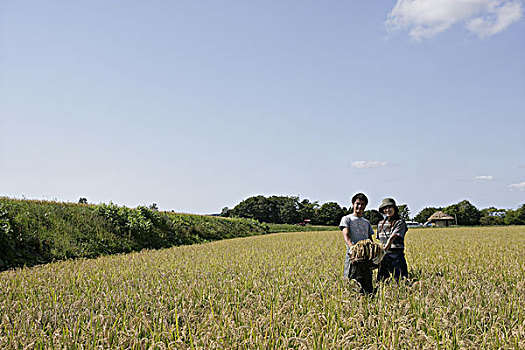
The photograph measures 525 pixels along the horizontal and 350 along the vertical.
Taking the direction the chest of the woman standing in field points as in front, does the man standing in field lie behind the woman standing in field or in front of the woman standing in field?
in front

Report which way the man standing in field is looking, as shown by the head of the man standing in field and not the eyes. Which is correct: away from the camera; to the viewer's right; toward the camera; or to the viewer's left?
toward the camera

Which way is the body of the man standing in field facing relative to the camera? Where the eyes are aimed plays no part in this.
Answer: toward the camera

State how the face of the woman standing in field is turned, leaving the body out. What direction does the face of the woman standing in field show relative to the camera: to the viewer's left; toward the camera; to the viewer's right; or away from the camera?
toward the camera

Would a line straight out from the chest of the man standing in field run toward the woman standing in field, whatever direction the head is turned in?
no

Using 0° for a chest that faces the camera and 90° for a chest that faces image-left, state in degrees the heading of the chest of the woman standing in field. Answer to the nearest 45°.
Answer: approximately 45°

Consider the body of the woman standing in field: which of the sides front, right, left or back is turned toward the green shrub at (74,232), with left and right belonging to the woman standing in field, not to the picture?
right

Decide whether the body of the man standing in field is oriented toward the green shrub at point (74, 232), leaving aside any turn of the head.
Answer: no

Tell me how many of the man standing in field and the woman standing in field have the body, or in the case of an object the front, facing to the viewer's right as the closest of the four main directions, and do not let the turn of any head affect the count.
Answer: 0
